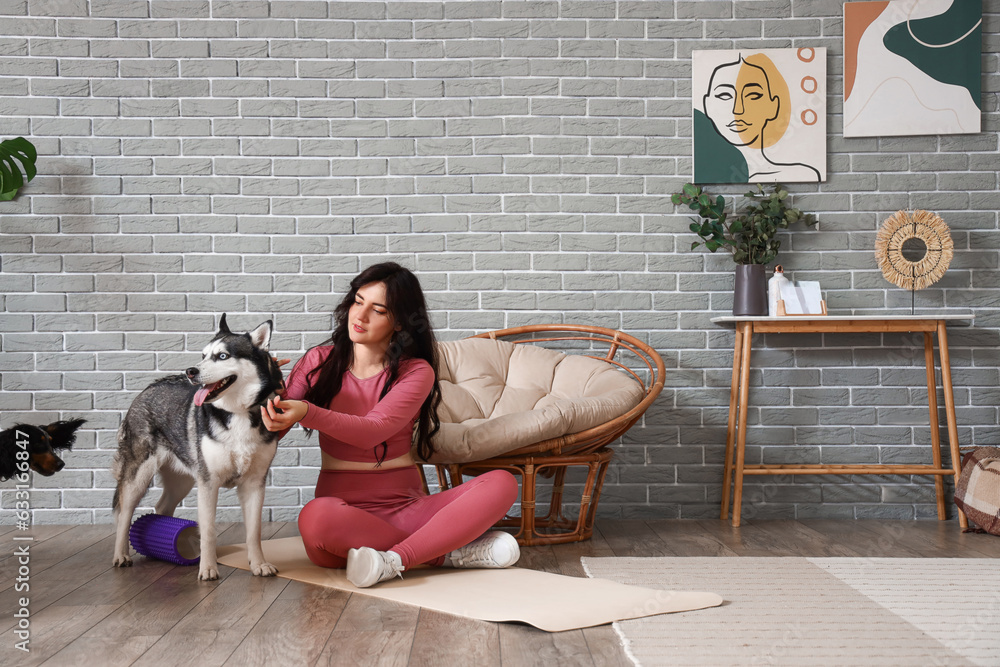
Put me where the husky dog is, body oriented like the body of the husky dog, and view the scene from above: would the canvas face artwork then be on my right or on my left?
on my left

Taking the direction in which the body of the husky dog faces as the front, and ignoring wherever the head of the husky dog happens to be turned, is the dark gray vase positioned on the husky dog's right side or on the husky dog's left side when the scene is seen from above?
on the husky dog's left side

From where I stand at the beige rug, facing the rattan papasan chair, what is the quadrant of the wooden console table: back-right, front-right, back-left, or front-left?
front-right

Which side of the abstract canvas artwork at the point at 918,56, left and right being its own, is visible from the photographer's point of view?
front

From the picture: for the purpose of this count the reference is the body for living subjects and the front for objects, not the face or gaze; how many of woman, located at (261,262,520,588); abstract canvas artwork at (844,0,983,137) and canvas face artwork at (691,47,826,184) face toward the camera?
3

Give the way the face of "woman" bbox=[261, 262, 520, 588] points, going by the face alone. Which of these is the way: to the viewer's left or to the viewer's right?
to the viewer's left

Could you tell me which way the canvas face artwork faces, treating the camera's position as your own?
facing the viewer

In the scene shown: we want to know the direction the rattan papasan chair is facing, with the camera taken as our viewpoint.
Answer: facing the viewer and to the left of the viewer
